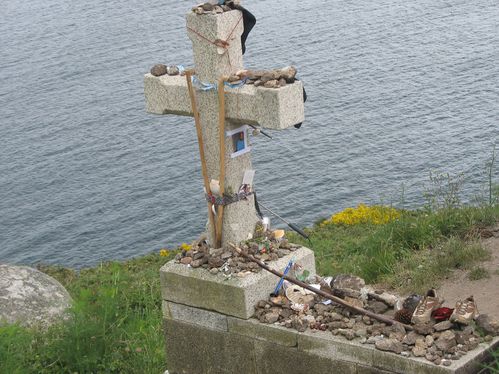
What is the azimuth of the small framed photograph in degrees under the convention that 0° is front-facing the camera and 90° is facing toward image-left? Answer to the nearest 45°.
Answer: approximately 315°

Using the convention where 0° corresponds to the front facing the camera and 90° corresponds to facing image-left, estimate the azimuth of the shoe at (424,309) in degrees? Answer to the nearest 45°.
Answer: approximately 45°

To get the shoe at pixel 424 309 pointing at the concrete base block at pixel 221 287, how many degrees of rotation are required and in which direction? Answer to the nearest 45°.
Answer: approximately 45° to its right

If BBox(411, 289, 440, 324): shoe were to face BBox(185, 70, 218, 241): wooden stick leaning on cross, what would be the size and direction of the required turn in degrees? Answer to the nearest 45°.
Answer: approximately 90° to its right

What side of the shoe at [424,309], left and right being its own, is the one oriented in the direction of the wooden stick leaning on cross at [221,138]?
right

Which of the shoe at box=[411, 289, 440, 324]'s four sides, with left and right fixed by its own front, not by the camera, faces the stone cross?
right

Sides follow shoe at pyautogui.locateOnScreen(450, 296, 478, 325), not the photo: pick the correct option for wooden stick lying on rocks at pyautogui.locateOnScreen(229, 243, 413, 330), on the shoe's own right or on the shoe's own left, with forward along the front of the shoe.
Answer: on the shoe's own right
